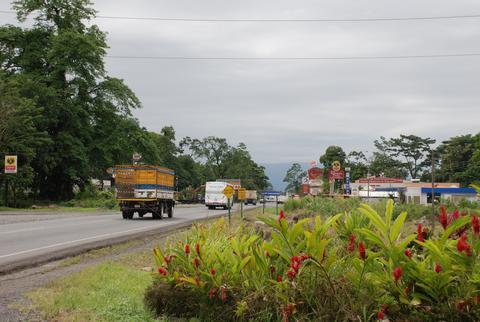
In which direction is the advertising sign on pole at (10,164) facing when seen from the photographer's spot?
facing the viewer

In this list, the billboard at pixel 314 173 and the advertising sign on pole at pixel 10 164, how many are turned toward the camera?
2

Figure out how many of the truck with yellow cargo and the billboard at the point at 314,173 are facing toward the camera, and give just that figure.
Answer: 1

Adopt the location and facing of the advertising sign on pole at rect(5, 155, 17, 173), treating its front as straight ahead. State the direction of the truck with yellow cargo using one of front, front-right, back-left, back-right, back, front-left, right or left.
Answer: front-left

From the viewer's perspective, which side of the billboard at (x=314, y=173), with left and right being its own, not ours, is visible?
front

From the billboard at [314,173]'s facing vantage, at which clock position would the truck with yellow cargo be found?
The truck with yellow cargo is roughly at 1 o'clock from the billboard.

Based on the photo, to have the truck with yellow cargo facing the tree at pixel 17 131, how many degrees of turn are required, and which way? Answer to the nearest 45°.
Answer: approximately 90° to its left

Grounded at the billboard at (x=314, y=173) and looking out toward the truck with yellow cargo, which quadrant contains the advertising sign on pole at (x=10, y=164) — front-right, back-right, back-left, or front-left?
front-right

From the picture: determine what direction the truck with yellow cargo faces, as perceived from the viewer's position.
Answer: facing away from the viewer and to the right of the viewer

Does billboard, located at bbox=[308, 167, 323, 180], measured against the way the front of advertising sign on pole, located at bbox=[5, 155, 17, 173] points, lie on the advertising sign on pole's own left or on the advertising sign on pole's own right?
on the advertising sign on pole's own left
